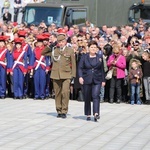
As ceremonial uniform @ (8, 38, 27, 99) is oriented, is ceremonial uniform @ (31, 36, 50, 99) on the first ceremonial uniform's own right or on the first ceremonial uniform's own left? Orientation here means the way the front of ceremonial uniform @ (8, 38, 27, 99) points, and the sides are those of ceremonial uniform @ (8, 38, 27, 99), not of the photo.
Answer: on the first ceremonial uniform's own left

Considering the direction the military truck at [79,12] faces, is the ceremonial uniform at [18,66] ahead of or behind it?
ahead

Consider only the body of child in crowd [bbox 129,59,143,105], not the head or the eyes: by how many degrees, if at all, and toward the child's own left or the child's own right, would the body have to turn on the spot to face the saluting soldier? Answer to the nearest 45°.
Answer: approximately 45° to the child's own right

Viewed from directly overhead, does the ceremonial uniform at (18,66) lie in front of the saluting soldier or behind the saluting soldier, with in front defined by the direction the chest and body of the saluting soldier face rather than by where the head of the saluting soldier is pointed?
behind

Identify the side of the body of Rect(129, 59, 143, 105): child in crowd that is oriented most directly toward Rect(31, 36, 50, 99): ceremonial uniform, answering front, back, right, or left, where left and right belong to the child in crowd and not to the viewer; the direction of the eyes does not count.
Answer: right
